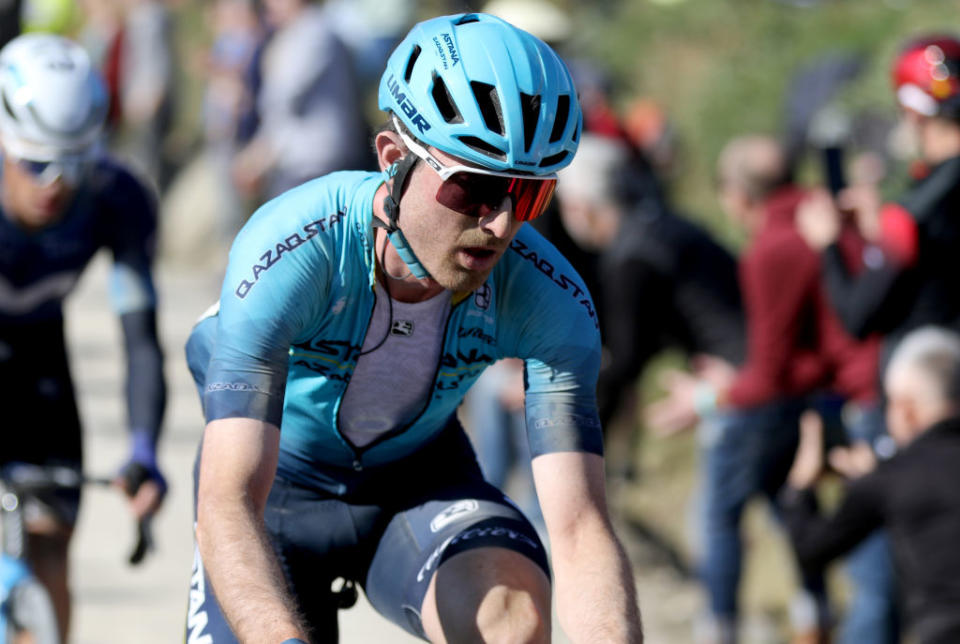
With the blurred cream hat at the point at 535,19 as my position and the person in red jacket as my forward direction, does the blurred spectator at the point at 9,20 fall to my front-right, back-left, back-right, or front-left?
back-right

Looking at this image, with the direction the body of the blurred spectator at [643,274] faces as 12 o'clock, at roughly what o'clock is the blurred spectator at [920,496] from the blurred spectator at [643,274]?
the blurred spectator at [920,496] is roughly at 8 o'clock from the blurred spectator at [643,274].

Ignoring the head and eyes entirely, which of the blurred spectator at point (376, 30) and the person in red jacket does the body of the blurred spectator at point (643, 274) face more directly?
the blurred spectator

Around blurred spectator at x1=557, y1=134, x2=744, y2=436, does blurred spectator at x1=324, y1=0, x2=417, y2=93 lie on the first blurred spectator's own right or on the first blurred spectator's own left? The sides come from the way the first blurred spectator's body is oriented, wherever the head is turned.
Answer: on the first blurred spectator's own right

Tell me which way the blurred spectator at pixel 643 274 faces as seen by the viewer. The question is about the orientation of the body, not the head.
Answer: to the viewer's left

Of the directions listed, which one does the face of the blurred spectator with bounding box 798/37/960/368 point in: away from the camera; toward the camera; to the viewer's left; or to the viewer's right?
to the viewer's left

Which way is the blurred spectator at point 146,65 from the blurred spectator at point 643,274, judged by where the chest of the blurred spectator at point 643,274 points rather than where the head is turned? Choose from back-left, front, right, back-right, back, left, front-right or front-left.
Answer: front-right

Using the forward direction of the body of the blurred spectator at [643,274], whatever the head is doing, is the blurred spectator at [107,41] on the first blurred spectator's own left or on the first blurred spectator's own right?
on the first blurred spectator's own right

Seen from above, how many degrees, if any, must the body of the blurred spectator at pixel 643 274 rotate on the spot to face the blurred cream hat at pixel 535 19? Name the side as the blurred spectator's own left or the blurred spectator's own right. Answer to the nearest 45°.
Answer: approximately 90° to the blurred spectator's own right

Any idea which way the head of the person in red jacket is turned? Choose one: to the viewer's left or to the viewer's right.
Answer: to the viewer's left
